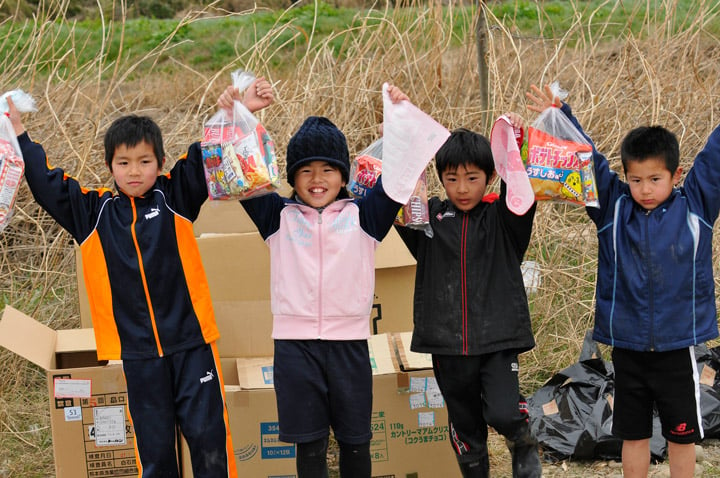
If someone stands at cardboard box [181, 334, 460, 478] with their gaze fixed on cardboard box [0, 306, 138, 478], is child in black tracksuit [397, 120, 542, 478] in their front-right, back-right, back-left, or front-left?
back-left

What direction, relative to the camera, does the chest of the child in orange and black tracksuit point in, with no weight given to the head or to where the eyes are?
toward the camera

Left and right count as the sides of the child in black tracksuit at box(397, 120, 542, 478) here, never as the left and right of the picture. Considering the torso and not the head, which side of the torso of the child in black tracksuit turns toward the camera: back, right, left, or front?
front
